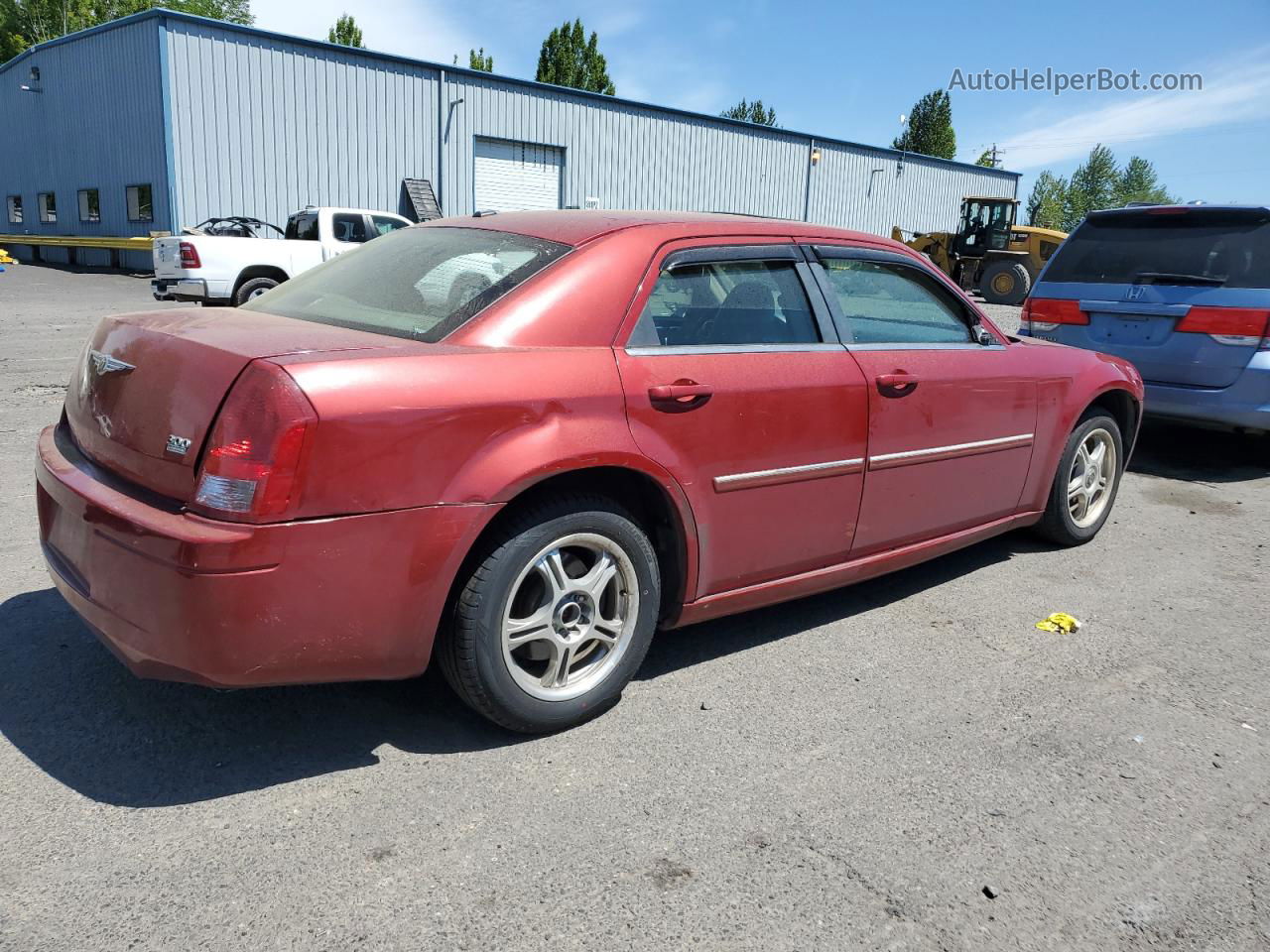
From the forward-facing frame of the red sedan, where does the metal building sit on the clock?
The metal building is roughly at 10 o'clock from the red sedan.

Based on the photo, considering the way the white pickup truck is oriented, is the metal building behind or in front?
in front

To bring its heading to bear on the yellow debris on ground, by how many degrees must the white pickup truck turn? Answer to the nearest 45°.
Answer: approximately 135° to its right

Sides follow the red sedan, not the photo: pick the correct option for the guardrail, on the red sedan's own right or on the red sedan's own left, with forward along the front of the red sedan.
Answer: on the red sedan's own left

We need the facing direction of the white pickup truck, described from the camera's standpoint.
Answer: facing away from the viewer and to the right of the viewer

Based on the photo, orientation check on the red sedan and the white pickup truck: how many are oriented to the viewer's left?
0

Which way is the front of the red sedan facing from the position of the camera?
facing away from the viewer and to the right of the viewer
